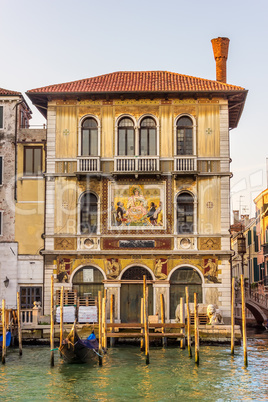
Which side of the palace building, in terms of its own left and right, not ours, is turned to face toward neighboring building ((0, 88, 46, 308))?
right

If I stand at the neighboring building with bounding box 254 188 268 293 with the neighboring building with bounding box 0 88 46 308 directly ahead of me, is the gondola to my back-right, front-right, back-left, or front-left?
front-left

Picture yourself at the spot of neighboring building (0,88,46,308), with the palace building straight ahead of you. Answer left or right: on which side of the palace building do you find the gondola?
right

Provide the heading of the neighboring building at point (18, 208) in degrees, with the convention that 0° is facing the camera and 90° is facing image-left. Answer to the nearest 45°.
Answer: approximately 0°

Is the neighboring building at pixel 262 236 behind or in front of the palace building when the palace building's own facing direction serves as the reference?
behind

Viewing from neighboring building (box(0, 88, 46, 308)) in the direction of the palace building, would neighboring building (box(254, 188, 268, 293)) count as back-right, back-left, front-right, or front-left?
front-left

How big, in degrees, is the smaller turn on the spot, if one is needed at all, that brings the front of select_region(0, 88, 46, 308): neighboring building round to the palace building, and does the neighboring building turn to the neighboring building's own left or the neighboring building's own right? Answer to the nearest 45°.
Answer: approximately 90° to the neighboring building's own left

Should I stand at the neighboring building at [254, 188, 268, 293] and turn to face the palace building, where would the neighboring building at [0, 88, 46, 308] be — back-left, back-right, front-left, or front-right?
front-right

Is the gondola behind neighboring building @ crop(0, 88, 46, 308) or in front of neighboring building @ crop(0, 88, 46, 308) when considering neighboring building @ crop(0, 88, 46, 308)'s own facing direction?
in front

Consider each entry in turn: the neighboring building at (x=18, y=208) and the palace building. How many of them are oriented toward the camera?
2

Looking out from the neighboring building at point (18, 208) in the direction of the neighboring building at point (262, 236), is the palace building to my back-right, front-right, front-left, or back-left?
front-right

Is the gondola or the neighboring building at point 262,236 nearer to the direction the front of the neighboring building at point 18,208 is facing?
the gondola

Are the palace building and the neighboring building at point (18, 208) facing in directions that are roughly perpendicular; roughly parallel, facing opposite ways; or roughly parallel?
roughly parallel

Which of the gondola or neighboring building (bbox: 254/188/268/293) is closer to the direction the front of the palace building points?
the gondola

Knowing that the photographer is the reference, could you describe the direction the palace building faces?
facing the viewer

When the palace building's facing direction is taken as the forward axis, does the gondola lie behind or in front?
in front
